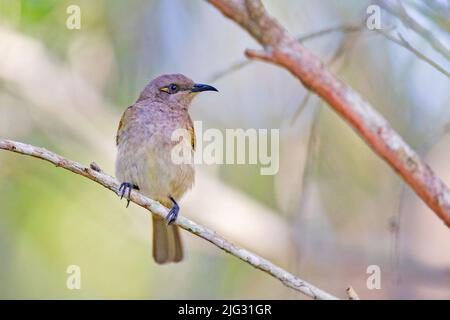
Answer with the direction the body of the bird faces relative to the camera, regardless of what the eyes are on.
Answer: toward the camera
